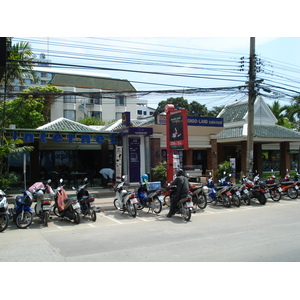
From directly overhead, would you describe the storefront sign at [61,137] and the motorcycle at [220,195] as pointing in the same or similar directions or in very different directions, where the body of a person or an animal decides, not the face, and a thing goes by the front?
very different directions

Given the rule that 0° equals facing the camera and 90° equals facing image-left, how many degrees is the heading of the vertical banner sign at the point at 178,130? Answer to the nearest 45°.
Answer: approximately 45°

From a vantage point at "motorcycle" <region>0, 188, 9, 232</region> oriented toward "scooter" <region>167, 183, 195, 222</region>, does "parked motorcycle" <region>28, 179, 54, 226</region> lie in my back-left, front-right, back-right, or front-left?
front-left

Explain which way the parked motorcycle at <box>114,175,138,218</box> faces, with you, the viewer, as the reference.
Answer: facing away from the viewer and to the left of the viewer

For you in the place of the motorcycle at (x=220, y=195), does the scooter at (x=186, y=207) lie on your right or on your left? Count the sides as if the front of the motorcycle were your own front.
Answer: on your left

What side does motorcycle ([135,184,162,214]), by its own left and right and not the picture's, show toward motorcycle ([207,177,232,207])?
right

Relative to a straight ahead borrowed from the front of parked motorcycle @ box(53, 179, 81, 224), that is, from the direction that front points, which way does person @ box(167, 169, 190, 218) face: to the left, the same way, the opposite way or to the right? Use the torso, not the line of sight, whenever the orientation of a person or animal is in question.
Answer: the same way

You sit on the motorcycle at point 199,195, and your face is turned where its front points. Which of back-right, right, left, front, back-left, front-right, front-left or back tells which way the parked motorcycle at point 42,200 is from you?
left

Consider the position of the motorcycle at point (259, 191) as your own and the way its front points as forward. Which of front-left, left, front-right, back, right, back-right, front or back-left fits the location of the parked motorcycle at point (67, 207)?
left

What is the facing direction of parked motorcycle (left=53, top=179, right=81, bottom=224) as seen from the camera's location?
facing away from the viewer and to the left of the viewer

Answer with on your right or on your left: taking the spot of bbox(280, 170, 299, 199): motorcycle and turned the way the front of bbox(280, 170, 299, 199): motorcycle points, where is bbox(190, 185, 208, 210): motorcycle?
on your left

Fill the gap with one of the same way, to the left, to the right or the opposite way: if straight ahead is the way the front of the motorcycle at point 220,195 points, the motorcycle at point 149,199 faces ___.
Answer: the same way

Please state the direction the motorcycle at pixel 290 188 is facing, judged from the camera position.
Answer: facing away from the viewer and to the left of the viewer
